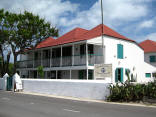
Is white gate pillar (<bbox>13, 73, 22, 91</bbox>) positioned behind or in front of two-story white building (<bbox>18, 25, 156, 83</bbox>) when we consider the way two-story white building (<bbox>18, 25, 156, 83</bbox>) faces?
in front

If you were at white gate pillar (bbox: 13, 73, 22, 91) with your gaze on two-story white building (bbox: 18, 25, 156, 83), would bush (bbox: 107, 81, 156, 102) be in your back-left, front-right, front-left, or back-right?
front-right

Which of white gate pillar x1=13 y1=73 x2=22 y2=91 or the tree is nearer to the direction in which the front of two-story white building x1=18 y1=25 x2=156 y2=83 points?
the white gate pillar

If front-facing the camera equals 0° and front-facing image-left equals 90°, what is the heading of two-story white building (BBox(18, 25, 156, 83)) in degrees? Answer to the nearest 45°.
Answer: approximately 45°
